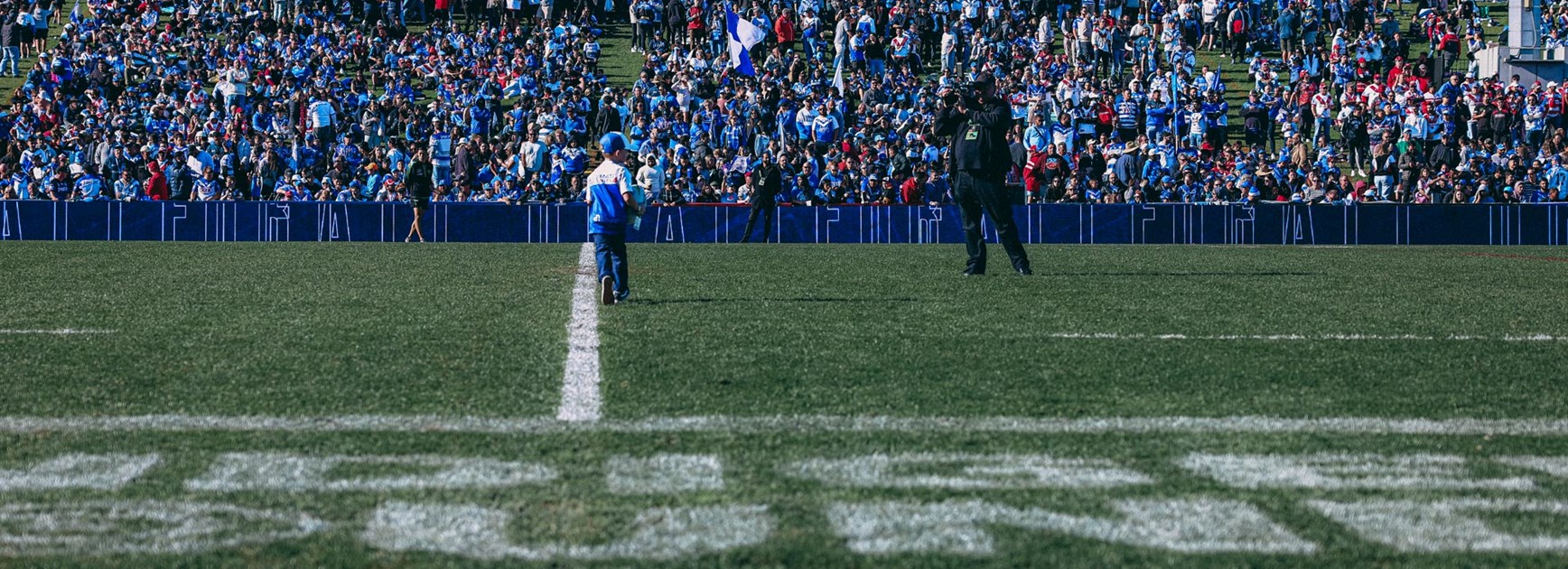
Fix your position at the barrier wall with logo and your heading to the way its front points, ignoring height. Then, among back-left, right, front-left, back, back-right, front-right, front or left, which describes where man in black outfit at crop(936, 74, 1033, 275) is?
front

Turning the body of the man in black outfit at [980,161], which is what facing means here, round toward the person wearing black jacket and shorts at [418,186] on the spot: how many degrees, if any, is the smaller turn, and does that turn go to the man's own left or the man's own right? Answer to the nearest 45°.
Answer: approximately 90° to the man's own right

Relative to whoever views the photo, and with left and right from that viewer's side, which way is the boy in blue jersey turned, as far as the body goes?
facing away from the viewer and to the right of the viewer

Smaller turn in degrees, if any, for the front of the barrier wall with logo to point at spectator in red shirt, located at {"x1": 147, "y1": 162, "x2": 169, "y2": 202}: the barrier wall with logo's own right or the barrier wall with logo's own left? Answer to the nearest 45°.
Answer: approximately 90° to the barrier wall with logo's own right

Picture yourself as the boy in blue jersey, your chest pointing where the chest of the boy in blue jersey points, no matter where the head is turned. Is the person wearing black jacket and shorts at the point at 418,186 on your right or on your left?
on your left

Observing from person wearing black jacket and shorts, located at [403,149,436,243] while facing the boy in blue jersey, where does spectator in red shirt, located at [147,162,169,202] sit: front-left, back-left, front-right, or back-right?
back-right

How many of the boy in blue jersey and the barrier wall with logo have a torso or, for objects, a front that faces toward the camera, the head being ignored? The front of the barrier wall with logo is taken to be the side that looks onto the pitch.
1

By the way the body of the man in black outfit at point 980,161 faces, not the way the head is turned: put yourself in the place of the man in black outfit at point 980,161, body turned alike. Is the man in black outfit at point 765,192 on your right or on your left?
on your right

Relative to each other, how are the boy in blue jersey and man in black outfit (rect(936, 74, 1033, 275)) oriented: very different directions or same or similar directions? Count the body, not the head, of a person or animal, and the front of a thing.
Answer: very different directions

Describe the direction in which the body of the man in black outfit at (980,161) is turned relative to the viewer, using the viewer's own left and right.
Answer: facing the viewer and to the left of the viewer

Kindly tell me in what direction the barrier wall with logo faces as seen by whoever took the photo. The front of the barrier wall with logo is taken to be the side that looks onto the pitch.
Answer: facing the viewer

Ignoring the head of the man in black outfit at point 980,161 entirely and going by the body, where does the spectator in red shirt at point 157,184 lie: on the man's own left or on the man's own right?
on the man's own right

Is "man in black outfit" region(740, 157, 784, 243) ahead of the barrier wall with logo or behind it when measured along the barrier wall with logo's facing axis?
ahead
